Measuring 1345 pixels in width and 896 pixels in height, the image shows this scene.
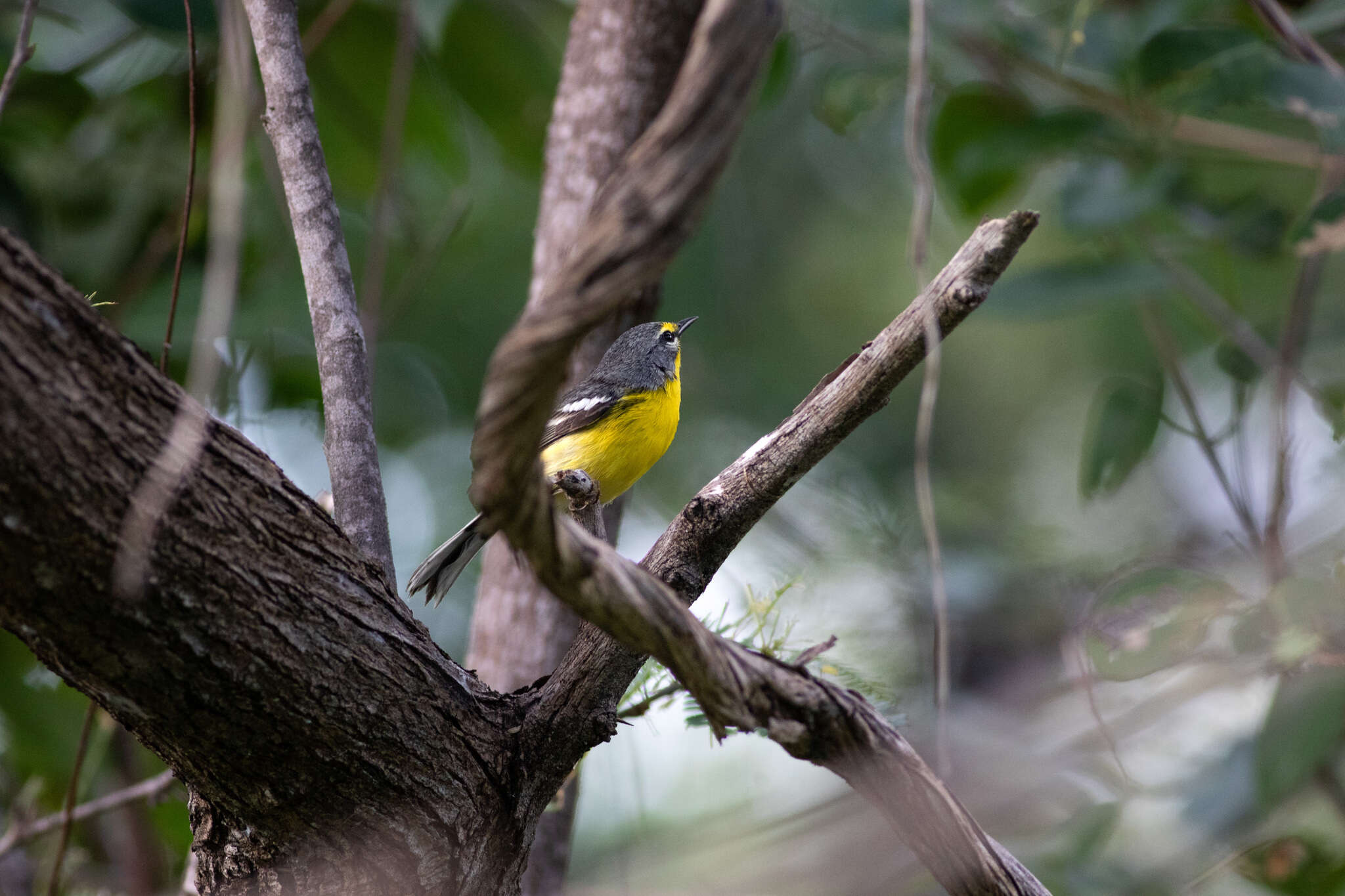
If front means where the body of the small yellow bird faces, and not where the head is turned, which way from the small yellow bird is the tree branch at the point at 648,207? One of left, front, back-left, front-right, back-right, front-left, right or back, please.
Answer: right

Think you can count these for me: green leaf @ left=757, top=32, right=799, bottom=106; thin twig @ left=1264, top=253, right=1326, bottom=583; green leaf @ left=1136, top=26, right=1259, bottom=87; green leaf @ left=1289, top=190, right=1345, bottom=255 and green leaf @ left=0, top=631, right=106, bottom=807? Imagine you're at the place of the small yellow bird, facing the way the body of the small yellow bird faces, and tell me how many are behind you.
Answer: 1

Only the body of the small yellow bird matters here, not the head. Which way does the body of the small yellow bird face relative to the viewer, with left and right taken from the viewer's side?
facing to the right of the viewer

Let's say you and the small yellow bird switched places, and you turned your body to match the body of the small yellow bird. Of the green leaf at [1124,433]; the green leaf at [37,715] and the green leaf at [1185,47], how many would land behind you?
1

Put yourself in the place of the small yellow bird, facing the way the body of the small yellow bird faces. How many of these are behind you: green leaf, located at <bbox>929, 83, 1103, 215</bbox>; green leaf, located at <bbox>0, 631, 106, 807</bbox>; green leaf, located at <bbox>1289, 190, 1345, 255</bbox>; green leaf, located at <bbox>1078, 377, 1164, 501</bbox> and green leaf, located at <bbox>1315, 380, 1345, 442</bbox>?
1

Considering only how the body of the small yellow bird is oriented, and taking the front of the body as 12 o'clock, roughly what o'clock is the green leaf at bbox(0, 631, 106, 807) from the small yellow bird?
The green leaf is roughly at 6 o'clock from the small yellow bird.

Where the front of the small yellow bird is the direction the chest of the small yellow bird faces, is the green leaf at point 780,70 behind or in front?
in front
